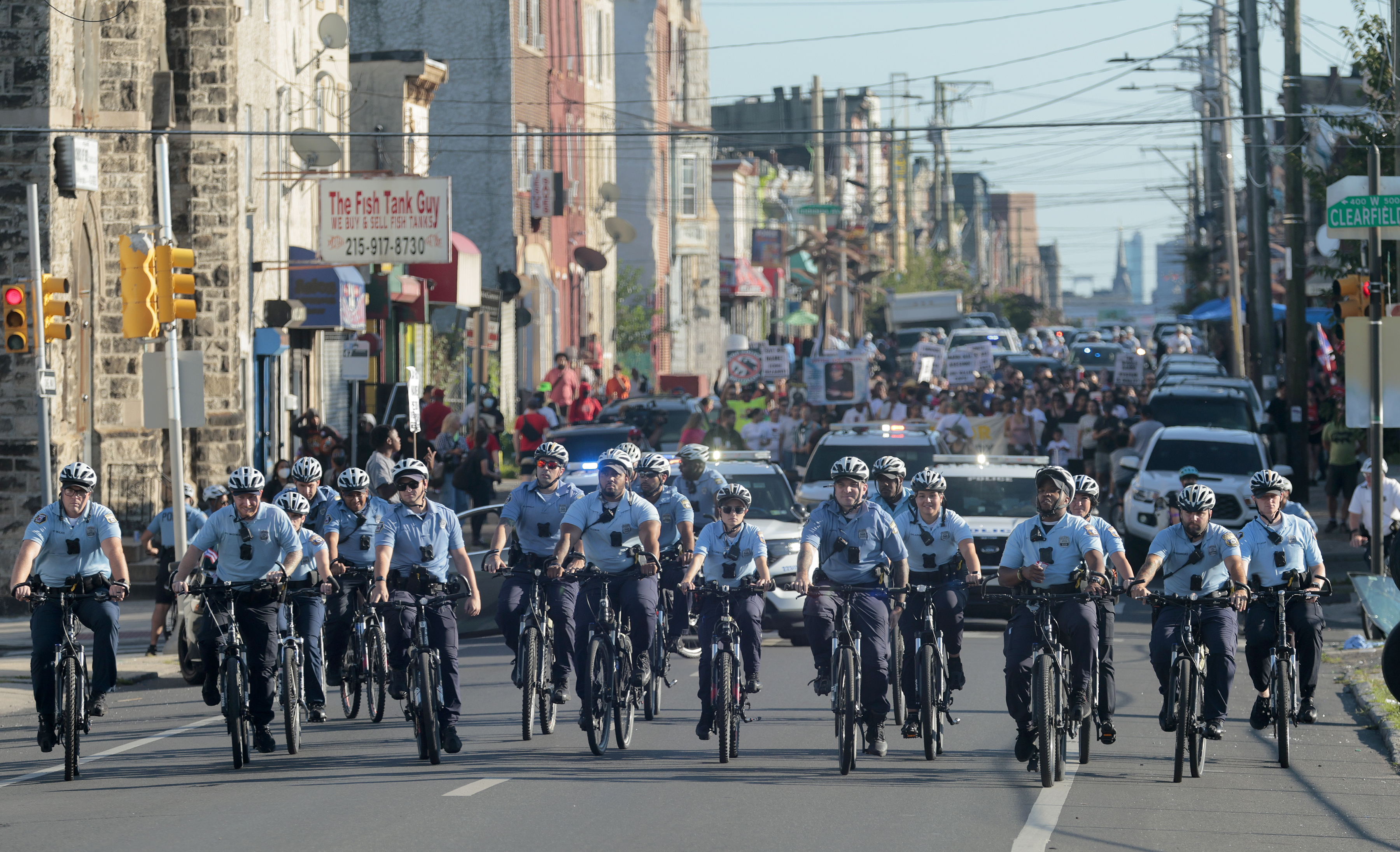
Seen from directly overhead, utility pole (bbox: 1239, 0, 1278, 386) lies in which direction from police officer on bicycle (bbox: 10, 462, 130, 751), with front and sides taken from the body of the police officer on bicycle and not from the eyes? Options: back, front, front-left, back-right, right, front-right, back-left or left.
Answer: back-left

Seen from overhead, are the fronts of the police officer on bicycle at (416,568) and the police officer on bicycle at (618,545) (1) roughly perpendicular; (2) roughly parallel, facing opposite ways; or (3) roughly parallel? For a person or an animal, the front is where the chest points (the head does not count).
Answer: roughly parallel

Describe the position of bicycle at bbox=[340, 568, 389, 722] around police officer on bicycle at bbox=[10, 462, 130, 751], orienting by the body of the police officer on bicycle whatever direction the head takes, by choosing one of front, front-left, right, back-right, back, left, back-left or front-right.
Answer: back-left

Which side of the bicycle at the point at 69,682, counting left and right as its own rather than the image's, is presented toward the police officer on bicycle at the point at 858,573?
left

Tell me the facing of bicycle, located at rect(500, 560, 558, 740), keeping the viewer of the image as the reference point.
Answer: facing the viewer

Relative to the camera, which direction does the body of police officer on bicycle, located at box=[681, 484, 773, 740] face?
toward the camera

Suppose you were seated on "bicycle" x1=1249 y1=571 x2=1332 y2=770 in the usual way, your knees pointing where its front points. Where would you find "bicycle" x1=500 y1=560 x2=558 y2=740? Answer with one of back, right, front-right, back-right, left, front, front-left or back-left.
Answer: right

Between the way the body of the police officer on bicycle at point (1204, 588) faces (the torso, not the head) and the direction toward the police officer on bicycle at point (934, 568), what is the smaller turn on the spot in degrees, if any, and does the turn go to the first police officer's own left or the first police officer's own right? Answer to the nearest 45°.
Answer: approximately 90° to the first police officer's own right

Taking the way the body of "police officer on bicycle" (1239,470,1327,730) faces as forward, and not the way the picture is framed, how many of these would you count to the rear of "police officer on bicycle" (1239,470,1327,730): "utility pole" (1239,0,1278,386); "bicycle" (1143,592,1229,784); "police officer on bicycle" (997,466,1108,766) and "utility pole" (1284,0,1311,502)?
2

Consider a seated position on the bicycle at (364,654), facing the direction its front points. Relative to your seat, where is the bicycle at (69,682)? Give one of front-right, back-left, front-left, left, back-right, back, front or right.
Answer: front-right

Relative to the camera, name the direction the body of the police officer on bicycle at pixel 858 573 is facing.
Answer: toward the camera

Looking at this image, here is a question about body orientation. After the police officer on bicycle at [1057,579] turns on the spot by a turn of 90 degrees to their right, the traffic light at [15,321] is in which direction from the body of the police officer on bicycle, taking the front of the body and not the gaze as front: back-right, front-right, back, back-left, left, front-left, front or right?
front-right

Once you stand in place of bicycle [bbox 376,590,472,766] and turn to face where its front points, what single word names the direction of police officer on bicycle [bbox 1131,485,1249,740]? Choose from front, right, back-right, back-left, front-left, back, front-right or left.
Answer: left

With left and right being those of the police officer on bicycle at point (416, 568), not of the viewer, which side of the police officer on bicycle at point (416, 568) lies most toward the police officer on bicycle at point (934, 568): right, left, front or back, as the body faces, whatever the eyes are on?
left

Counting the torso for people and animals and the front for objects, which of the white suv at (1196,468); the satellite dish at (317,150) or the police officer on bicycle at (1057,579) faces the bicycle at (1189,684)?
the white suv

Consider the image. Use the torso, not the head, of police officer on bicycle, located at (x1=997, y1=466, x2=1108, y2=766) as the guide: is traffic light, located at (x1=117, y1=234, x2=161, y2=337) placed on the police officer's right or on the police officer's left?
on the police officer's right

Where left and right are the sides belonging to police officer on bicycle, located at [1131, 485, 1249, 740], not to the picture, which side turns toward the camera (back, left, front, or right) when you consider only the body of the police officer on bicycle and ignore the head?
front
